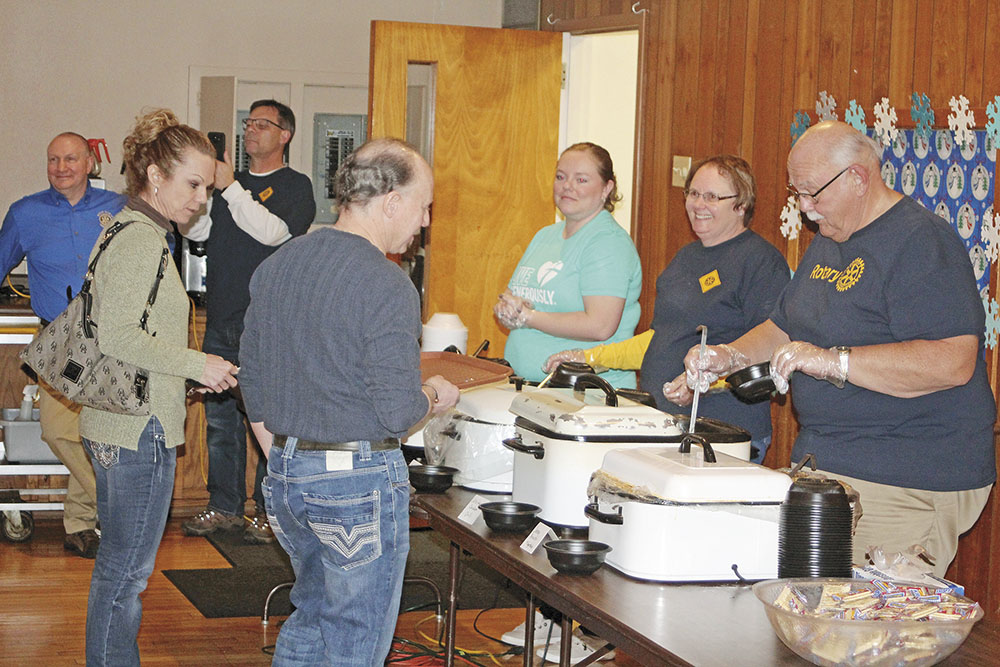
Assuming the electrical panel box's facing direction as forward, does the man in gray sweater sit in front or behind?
in front

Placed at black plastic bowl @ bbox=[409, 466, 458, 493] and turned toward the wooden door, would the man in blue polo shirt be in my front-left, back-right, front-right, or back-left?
front-left

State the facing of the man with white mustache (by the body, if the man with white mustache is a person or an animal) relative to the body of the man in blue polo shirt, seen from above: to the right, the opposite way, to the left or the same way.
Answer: to the right

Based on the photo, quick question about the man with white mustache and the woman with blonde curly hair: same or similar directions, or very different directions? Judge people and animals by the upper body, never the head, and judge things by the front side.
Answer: very different directions

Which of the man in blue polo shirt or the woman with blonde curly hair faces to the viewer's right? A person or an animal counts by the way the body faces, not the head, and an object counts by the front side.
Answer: the woman with blonde curly hair

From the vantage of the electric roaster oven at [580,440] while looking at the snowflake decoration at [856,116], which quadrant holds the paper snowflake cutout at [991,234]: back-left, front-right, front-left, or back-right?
front-right

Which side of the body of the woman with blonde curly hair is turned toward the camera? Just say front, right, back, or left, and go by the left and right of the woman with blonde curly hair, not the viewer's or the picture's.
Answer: right

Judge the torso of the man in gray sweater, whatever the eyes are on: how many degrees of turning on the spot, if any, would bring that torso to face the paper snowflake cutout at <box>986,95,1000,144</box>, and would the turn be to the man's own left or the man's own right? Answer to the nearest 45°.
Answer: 0° — they already face it

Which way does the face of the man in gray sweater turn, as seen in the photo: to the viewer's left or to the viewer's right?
to the viewer's right

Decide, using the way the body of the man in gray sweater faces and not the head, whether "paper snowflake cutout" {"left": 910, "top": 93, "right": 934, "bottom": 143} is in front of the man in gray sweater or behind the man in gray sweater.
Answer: in front

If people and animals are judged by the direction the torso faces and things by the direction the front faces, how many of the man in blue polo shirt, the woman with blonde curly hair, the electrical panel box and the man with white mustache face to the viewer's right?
1

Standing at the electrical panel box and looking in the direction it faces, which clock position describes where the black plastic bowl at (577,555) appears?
The black plastic bowl is roughly at 12 o'clock from the electrical panel box.

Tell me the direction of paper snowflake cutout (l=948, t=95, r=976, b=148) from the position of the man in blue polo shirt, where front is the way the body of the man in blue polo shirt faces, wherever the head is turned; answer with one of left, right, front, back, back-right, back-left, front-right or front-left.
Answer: front-left

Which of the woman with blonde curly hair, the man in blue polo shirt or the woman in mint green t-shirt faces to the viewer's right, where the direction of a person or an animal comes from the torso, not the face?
the woman with blonde curly hair

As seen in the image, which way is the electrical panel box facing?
toward the camera

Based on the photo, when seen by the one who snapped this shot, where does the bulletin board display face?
facing the viewer and to the left of the viewer

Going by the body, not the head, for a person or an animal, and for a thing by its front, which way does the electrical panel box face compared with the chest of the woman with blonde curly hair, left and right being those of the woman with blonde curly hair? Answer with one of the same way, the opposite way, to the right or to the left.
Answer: to the right

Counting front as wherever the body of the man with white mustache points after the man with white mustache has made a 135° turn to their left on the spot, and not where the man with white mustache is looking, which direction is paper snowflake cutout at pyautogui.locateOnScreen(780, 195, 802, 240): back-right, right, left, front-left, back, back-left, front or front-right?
left

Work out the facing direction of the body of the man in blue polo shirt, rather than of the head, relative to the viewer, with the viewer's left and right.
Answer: facing the viewer

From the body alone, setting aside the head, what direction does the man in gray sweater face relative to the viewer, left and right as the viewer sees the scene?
facing away from the viewer and to the right of the viewer
